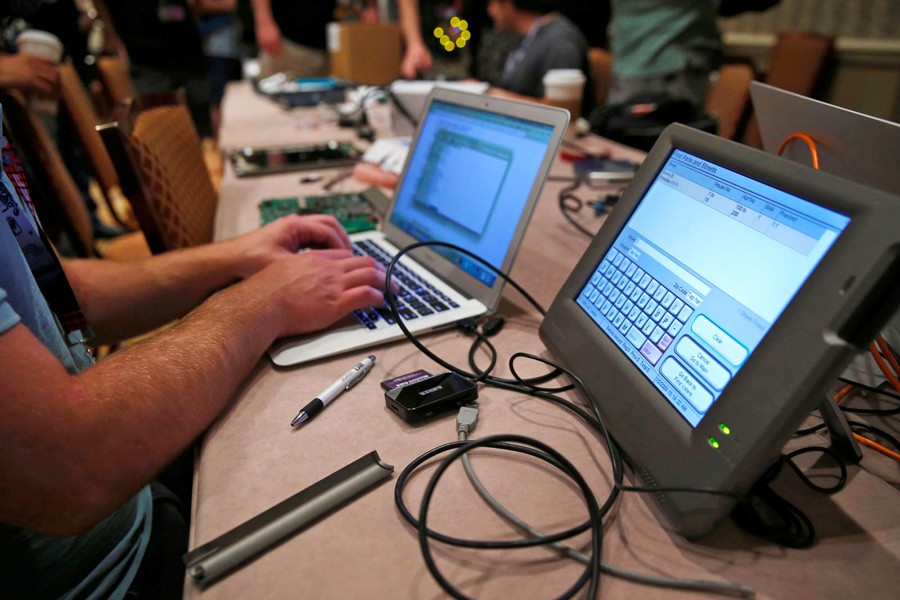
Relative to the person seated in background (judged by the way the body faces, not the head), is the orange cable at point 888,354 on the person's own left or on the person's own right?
on the person's own left

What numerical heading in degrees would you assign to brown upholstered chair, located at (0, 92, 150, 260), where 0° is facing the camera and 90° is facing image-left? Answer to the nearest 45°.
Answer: approximately 270°

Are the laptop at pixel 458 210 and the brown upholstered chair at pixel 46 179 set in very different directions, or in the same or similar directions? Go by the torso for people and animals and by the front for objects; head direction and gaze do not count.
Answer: very different directions

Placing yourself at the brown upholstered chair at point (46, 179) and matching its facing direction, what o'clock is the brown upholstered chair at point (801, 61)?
the brown upholstered chair at point (801, 61) is roughly at 12 o'clock from the brown upholstered chair at point (46, 179).

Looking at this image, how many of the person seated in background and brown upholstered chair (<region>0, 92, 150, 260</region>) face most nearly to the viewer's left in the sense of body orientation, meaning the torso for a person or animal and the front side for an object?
1

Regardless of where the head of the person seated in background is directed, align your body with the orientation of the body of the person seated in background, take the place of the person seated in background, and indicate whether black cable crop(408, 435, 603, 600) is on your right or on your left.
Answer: on your left

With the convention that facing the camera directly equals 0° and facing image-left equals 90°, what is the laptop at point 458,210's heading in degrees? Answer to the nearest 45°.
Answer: approximately 45°

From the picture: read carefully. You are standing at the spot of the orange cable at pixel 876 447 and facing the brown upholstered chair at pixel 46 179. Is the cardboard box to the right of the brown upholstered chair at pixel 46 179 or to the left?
right

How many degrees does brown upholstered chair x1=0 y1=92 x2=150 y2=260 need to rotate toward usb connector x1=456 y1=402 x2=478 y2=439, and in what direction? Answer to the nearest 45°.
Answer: approximately 90° to its right

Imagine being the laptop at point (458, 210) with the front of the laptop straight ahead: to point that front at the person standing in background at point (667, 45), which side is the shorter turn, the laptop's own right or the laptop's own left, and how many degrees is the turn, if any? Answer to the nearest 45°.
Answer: approximately 180°

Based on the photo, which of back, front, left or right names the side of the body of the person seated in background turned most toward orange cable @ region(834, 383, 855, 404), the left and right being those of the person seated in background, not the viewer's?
left
